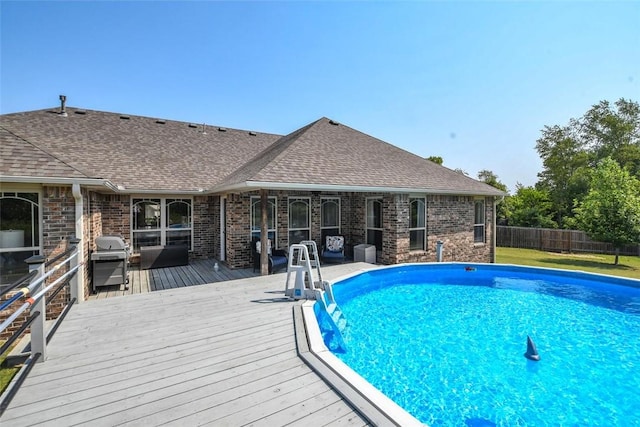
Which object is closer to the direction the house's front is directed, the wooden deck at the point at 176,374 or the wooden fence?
the wooden fence

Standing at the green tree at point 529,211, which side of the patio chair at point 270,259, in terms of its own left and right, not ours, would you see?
left

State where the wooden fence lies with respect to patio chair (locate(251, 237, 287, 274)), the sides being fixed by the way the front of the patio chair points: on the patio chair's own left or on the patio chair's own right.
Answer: on the patio chair's own left

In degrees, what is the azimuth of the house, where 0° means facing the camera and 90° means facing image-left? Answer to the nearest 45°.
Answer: approximately 180°

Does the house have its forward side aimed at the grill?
no

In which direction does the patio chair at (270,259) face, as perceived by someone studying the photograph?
facing the viewer and to the right of the viewer

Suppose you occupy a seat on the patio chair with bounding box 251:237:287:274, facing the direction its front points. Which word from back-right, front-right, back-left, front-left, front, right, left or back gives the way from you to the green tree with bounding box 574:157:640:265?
front-left

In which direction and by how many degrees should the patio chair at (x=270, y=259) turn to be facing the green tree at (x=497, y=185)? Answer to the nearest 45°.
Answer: approximately 90° to its left

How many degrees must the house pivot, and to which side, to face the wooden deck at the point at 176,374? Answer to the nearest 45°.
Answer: approximately 180°

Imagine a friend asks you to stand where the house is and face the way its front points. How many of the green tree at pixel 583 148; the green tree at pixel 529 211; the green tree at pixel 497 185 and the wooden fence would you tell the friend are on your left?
0

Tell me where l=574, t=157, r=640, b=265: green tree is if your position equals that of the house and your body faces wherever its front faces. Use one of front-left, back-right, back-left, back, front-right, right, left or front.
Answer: right

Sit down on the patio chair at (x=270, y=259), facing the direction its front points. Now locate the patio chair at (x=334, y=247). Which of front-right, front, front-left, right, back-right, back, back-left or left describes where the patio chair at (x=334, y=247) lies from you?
left
